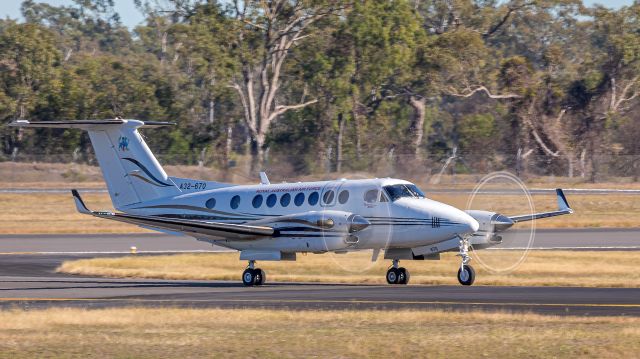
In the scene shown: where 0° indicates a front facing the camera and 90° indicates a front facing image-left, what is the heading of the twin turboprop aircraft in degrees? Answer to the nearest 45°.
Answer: approximately 315°
